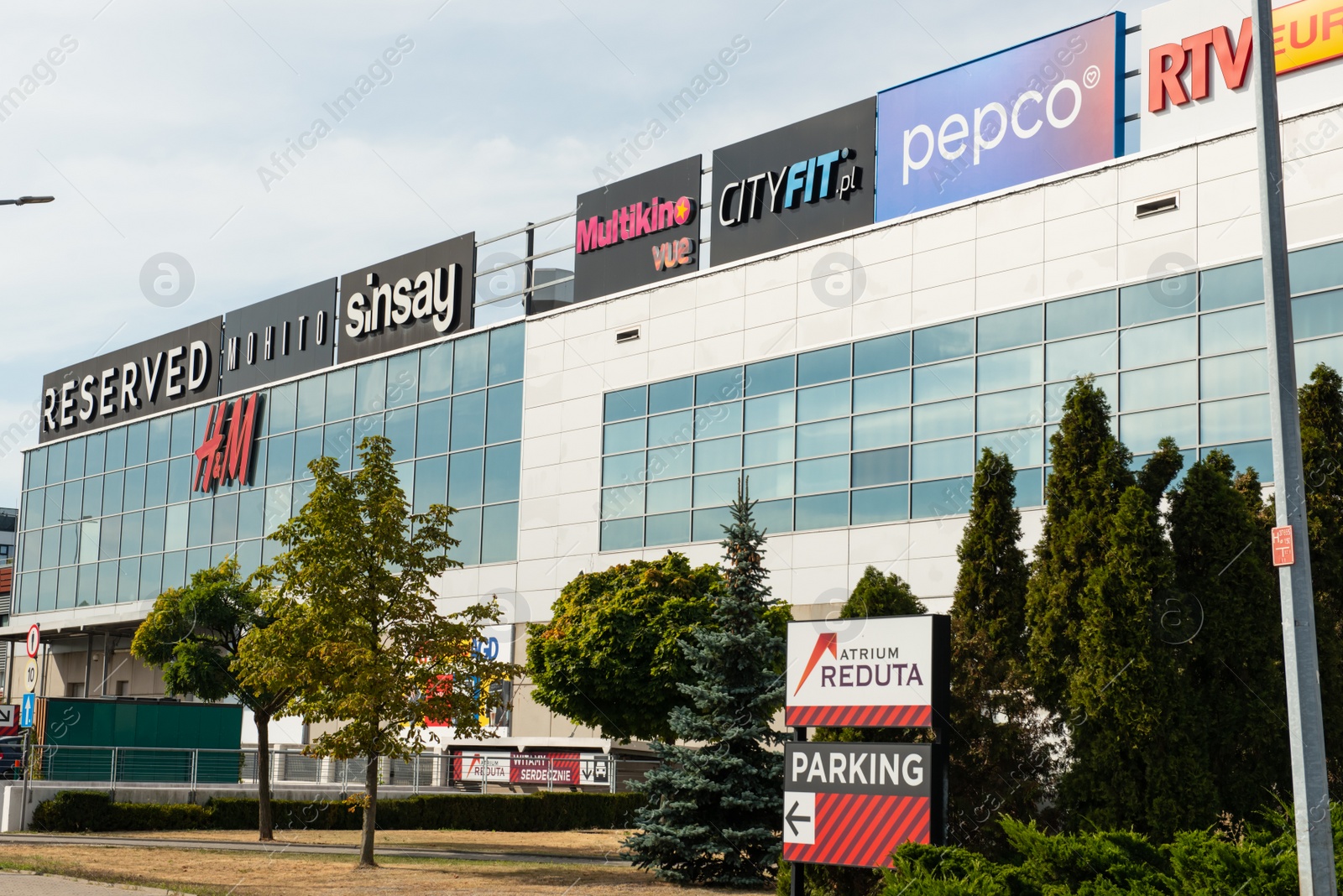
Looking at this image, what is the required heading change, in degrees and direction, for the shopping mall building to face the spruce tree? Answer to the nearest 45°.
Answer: approximately 45° to its left

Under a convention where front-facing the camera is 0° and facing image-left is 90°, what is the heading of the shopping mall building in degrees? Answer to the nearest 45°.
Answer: approximately 45°

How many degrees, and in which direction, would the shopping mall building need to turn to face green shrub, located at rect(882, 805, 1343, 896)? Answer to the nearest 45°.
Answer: approximately 45° to its left

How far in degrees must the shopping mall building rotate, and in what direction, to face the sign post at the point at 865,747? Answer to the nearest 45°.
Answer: approximately 45° to its left

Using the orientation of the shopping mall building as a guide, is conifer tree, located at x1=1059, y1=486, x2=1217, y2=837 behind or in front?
in front

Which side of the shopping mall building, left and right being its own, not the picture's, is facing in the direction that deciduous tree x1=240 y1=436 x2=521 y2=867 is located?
front

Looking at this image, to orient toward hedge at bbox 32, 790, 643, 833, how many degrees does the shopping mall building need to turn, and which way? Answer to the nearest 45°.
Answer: approximately 45° to its right

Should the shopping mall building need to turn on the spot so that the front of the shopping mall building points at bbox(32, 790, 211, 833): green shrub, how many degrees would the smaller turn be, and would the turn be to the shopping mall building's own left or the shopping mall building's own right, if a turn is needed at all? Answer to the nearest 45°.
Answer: approximately 45° to the shopping mall building's own right

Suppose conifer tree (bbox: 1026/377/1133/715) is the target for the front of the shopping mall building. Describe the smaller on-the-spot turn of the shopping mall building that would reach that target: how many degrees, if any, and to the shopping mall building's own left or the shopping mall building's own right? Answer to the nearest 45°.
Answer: approximately 45° to the shopping mall building's own left
